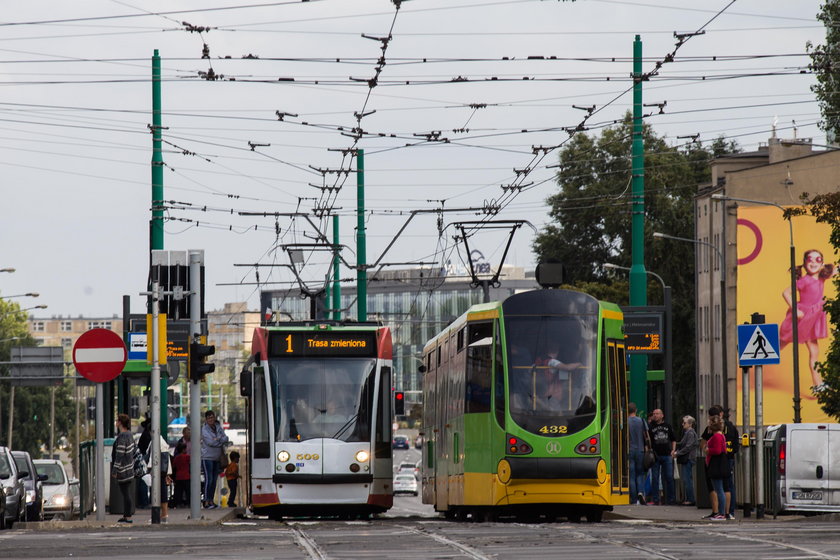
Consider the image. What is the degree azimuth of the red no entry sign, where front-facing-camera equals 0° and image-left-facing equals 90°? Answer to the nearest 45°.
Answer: approximately 0°

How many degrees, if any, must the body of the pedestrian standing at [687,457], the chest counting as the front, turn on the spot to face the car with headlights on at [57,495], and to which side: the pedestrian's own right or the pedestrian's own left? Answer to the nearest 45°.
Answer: approximately 45° to the pedestrian's own right

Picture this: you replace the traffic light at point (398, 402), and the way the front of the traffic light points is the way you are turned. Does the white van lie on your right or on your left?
on your left

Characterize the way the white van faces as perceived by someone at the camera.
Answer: facing away from the viewer

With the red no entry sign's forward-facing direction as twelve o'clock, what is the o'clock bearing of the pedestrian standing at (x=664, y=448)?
The pedestrian standing is roughly at 8 o'clock from the red no entry sign.
